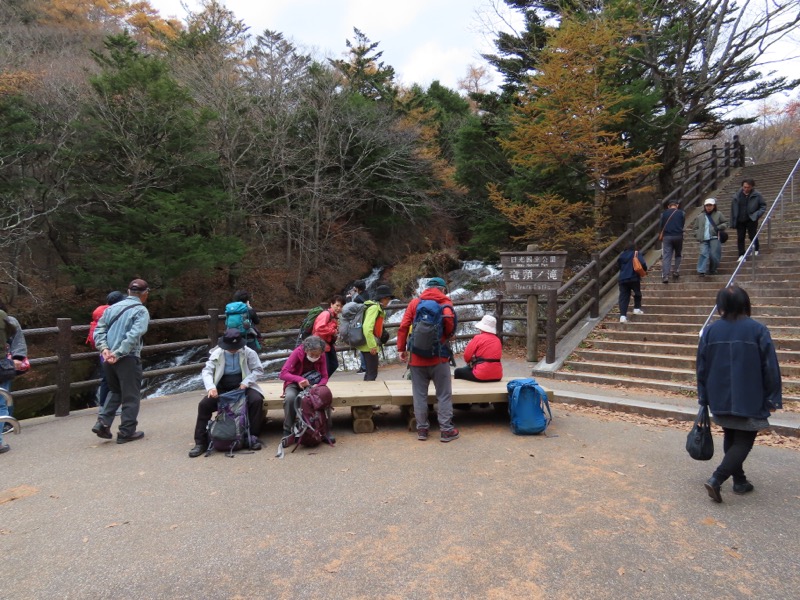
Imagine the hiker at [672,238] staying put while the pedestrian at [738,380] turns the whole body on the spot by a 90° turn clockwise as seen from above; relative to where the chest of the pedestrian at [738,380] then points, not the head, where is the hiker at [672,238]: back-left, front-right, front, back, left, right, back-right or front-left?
left

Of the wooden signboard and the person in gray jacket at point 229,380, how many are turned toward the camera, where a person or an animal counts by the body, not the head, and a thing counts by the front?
2

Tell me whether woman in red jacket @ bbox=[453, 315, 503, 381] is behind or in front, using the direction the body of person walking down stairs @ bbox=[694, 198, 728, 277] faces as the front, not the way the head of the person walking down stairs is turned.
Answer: in front

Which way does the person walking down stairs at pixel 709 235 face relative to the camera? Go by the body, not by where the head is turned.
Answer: toward the camera

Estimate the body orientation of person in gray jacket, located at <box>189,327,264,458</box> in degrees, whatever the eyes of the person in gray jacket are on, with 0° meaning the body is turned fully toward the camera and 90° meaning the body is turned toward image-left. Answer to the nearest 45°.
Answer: approximately 0°

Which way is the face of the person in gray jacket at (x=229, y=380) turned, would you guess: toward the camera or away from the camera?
toward the camera

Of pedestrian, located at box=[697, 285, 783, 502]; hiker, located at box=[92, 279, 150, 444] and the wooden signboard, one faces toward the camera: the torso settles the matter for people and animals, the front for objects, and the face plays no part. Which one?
the wooden signboard

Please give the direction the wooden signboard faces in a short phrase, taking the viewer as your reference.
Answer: facing the viewer

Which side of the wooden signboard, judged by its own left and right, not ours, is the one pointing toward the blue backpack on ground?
front

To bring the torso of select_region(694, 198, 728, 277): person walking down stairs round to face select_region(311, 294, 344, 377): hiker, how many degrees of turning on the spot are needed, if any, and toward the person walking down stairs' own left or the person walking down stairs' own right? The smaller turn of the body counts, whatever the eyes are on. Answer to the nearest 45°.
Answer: approximately 45° to the person walking down stairs' own right

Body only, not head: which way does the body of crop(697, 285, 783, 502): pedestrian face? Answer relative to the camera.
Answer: away from the camera
